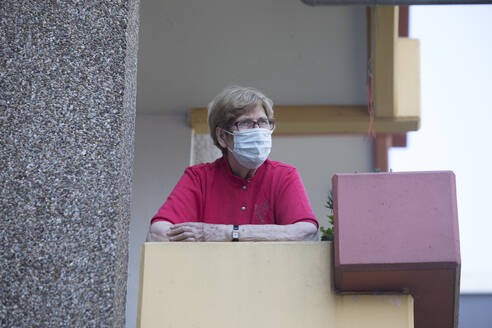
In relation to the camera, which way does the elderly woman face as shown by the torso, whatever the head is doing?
toward the camera

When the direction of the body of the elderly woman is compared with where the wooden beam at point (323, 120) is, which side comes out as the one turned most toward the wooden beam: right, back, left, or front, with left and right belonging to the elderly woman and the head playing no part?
back
